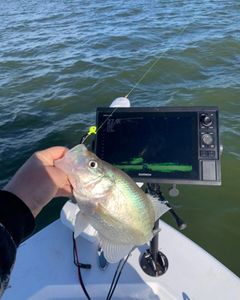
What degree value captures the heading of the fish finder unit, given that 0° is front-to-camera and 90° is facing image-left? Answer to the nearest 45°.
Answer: approximately 0°
